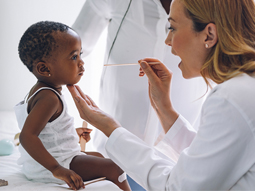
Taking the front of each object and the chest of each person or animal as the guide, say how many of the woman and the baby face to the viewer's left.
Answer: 1

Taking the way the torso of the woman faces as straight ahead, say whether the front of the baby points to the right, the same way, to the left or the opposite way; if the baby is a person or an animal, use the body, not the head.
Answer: the opposite way

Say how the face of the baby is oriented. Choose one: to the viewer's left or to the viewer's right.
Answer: to the viewer's right

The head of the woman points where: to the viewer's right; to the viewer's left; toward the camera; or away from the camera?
to the viewer's left

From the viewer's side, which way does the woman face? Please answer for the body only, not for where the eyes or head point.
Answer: to the viewer's left

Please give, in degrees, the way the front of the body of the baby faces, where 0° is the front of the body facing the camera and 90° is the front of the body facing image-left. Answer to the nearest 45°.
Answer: approximately 270°

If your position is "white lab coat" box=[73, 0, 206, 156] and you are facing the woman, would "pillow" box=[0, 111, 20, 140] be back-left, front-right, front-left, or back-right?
back-right

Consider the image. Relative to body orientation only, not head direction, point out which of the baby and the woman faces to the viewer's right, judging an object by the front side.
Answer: the baby

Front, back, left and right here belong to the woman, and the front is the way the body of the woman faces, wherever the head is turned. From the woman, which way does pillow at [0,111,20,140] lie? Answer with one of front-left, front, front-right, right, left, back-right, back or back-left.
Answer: front-right
